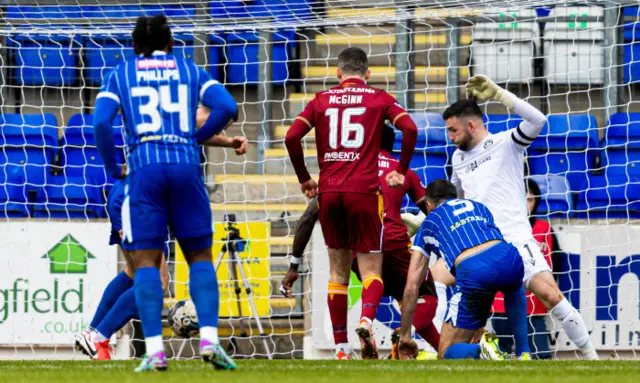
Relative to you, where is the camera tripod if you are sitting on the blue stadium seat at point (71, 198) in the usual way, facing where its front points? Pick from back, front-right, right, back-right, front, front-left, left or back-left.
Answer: front-left

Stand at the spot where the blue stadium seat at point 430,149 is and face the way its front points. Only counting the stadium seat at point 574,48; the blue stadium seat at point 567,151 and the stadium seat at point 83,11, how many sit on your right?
1

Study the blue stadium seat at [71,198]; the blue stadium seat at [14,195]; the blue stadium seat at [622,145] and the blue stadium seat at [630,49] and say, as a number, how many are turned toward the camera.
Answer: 4

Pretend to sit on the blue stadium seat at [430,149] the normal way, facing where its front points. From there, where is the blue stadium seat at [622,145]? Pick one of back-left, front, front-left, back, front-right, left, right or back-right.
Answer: left

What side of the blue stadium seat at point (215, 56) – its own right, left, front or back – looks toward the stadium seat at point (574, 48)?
left

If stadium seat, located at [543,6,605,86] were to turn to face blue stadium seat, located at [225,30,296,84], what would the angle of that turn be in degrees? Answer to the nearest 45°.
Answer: approximately 90° to its right

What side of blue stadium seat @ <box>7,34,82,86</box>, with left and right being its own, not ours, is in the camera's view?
front

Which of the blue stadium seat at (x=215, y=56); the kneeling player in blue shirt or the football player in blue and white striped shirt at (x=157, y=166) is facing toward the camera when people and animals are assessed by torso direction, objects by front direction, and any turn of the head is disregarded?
the blue stadium seat

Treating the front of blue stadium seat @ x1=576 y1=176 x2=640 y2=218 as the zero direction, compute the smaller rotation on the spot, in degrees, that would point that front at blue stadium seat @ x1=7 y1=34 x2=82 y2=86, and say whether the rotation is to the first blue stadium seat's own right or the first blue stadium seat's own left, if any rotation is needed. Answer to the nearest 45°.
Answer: approximately 90° to the first blue stadium seat's own right

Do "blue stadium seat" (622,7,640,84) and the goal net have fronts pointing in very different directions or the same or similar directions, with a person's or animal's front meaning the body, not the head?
same or similar directions

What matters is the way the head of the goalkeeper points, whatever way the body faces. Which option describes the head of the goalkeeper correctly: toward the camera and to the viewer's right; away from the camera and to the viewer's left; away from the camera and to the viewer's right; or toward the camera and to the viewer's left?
toward the camera and to the viewer's left

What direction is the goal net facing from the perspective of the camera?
toward the camera

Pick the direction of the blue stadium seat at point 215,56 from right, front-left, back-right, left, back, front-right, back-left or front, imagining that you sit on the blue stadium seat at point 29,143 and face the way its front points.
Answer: left
